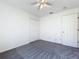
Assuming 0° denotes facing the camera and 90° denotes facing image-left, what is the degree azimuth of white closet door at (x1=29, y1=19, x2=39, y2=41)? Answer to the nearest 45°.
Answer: approximately 315°

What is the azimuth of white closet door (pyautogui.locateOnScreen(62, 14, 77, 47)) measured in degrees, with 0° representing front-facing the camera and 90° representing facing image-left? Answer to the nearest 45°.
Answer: approximately 45°

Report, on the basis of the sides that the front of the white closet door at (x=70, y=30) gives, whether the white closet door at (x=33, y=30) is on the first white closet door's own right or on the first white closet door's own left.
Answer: on the first white closet door's own right
